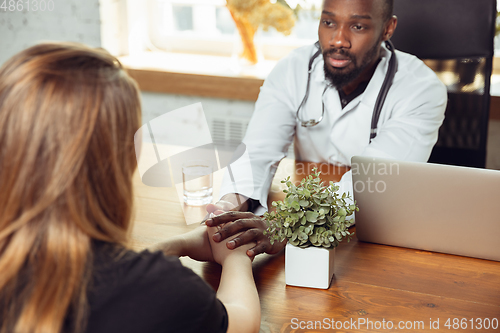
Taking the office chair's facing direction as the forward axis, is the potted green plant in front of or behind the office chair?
in front

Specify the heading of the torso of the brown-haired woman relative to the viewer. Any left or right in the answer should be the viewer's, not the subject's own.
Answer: facing away from the viewer and to the right of the viewer

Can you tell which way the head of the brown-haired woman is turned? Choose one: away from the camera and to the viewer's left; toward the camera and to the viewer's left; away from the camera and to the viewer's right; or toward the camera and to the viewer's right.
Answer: away from the camera and to the viewer's right

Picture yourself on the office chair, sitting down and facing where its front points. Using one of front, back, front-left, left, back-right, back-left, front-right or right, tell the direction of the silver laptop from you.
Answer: front-left

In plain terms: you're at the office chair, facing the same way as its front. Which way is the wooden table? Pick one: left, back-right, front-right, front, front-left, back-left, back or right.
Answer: front-left

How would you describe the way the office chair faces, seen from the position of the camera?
facing the viewer and to the left of the viewer
